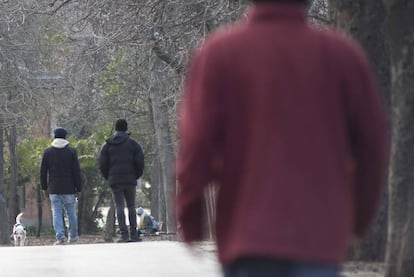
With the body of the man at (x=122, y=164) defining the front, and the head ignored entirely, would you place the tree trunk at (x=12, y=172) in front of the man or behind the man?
in front

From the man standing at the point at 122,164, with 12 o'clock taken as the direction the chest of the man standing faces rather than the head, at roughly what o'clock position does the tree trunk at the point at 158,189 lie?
The tree trunk is roughly at 12 o'clock from the man standing.

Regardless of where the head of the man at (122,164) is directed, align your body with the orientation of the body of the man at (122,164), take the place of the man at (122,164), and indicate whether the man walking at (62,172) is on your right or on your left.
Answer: on your left

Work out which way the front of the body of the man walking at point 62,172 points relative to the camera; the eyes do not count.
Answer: away from the camera

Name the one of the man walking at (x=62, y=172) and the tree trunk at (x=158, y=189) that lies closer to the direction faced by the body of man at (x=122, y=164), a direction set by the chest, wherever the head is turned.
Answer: the tree trunk

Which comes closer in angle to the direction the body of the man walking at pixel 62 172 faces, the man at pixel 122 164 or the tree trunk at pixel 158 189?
the tree trunk

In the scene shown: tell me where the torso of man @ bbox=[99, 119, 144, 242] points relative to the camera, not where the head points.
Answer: away from the camera

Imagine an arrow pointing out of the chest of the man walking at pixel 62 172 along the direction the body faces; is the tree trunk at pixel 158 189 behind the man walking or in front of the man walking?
in front

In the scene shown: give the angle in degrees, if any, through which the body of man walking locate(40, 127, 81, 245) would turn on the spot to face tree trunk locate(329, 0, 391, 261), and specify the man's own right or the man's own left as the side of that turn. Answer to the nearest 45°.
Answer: approximately 135° to the man's own right

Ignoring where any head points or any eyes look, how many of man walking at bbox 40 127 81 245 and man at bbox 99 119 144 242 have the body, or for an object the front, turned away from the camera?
2
